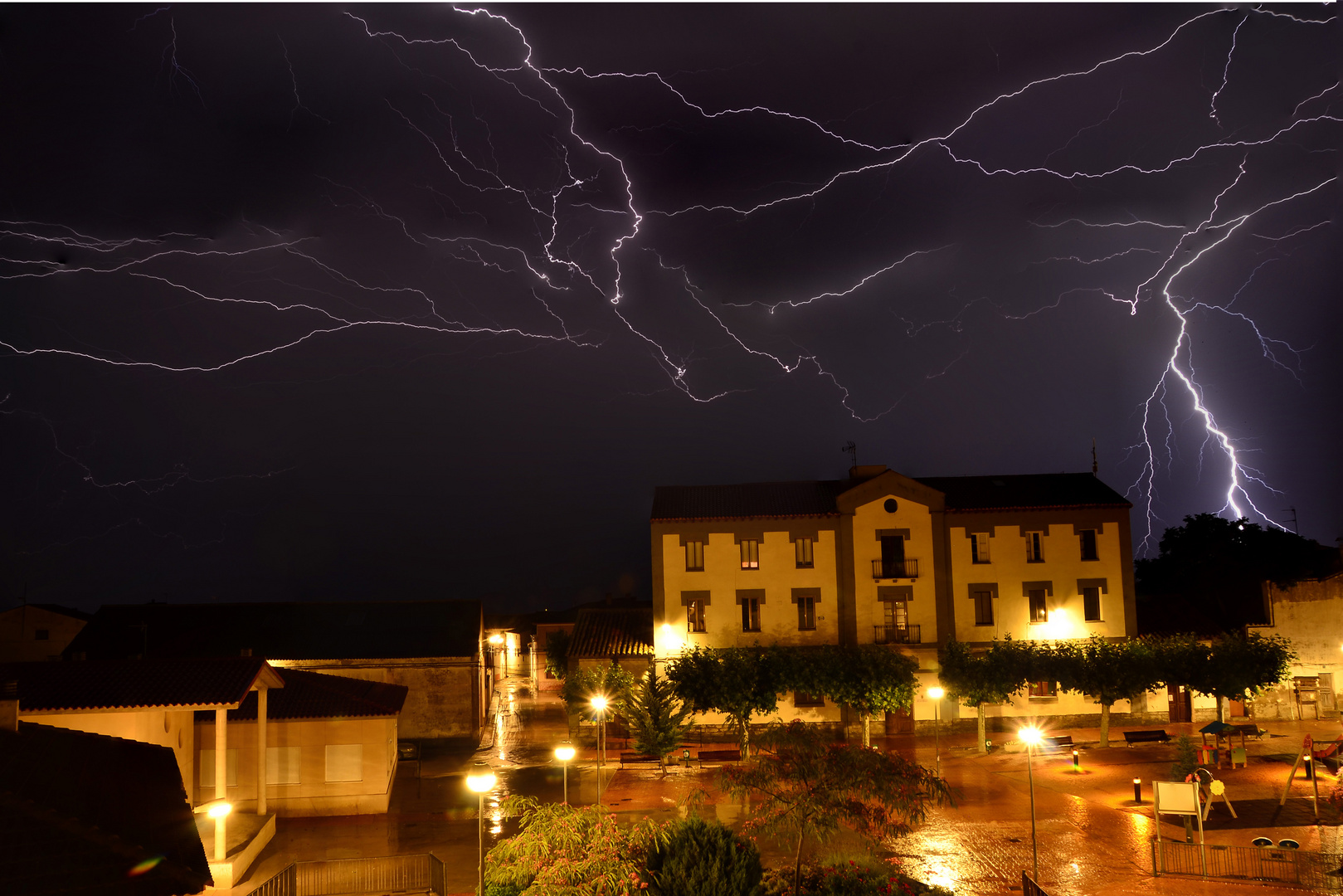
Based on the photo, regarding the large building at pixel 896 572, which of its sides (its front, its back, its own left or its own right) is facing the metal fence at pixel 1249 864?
front

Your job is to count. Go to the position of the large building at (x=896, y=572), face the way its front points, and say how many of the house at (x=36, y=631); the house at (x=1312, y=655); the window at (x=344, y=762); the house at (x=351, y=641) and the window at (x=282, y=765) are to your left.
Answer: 1

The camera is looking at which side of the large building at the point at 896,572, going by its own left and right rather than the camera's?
front

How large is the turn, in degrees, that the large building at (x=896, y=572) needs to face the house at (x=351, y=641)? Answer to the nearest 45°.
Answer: approximately 90° to its right

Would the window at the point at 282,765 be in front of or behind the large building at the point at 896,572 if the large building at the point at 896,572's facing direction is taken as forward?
in front

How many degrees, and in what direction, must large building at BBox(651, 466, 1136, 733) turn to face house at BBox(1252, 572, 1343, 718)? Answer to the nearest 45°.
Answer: approximately 90° to its left

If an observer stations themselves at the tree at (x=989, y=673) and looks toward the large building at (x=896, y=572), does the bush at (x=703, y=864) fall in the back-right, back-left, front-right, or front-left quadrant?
back-left

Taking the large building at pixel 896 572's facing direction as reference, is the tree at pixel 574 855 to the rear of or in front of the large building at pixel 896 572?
in front

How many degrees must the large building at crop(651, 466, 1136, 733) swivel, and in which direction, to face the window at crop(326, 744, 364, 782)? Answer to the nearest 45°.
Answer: approximately 45° to its right
